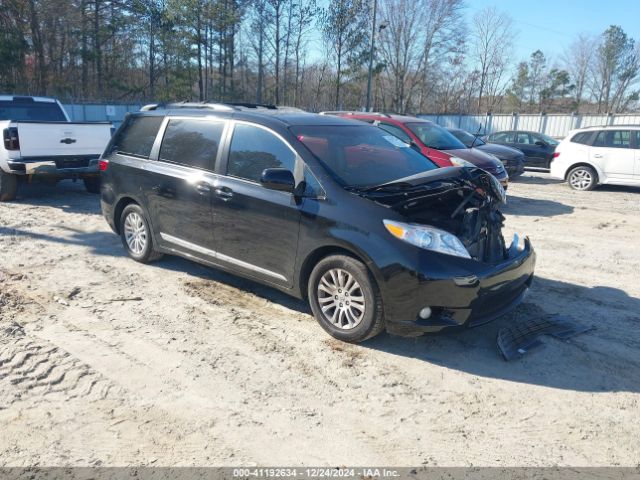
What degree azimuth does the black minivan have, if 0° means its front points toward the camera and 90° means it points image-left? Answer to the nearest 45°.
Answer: approximately 315°

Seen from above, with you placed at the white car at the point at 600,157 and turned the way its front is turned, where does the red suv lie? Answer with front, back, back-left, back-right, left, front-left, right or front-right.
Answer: back-right

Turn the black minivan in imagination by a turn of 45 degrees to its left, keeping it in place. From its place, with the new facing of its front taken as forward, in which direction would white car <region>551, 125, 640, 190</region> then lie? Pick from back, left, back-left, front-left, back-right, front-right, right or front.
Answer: front-left

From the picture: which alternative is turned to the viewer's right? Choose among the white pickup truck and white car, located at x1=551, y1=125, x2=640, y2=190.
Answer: the white car

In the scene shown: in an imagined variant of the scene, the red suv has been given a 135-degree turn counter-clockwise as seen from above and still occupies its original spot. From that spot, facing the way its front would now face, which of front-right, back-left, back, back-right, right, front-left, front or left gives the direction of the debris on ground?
back

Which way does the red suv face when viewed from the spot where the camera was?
facing the viewer and to the right of the viewer

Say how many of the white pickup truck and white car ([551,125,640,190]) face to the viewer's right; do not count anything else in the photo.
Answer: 1

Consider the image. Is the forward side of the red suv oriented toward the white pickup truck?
no

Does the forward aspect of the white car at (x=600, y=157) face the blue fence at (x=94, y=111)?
no

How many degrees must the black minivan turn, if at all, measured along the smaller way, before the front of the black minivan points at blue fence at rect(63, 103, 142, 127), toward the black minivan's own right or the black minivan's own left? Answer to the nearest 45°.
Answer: approximately 180°

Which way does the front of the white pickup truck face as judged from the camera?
facing away from the viewer and to the left of the viewer

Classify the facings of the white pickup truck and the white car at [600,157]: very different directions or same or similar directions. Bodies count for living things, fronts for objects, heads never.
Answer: very different directions

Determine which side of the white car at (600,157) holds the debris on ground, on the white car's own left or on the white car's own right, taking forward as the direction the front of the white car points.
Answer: on the white car's own right

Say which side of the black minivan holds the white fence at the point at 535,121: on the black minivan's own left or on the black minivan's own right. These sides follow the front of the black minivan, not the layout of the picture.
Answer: on the black minivan's own left

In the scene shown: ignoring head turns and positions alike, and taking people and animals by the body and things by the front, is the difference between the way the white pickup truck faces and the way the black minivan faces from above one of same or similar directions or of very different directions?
very different directions

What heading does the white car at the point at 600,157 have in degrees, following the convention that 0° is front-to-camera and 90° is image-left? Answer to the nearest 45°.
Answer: approximately 270°

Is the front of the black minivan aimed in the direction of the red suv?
no

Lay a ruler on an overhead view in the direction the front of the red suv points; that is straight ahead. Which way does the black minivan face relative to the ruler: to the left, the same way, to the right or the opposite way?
the same way
